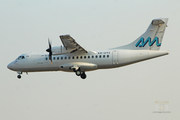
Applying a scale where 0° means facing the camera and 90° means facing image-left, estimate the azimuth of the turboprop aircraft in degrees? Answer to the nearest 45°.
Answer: approximately 90°
